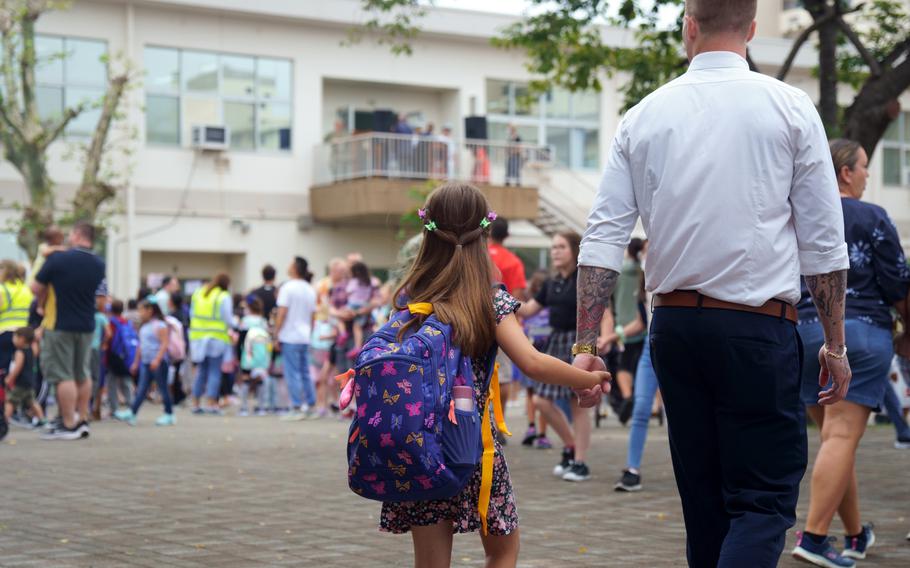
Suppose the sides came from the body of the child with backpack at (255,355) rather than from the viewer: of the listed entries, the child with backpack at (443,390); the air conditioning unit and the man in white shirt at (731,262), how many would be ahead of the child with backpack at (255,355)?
1

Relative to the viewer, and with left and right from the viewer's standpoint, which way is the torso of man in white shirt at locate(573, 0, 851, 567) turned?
facing away from the viewer

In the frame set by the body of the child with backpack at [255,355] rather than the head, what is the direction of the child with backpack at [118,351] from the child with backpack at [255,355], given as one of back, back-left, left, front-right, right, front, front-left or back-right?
back-left

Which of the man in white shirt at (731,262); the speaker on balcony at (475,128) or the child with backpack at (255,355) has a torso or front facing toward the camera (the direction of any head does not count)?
the speaker on balcony

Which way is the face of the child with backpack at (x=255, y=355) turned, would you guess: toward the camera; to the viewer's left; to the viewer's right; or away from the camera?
away from the camera

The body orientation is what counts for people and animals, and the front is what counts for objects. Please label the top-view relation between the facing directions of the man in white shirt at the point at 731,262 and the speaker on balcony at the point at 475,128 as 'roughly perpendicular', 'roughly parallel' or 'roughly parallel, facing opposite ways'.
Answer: roughly parallel, facing opposite ways

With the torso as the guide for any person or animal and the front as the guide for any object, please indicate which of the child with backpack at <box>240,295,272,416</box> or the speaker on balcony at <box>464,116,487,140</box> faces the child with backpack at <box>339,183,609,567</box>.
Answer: the speaker on balcony

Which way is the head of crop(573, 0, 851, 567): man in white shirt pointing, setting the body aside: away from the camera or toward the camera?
away from the camera

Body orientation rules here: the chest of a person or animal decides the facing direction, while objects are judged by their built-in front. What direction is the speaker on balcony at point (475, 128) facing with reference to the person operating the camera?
facing the viewer

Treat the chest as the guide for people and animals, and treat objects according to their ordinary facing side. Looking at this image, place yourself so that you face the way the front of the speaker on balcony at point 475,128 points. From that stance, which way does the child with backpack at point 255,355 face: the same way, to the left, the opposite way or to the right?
the opposite way

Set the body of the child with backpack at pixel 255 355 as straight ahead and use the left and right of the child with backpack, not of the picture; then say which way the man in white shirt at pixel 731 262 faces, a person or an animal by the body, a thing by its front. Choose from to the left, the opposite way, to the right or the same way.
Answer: the same way

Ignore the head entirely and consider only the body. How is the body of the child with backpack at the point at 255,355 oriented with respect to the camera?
away from the camera

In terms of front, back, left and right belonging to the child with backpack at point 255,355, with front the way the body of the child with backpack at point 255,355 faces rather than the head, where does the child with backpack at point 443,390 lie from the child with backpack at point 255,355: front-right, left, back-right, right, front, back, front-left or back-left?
back

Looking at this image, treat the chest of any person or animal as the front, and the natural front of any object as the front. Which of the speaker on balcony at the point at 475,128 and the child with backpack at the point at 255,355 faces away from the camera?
the child with backpack

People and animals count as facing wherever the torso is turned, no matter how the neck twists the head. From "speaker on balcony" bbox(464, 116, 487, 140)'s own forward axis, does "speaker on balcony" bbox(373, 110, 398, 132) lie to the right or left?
on its right

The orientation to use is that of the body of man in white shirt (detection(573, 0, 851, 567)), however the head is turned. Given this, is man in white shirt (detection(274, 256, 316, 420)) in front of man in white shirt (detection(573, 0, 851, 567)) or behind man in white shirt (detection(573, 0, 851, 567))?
in front
